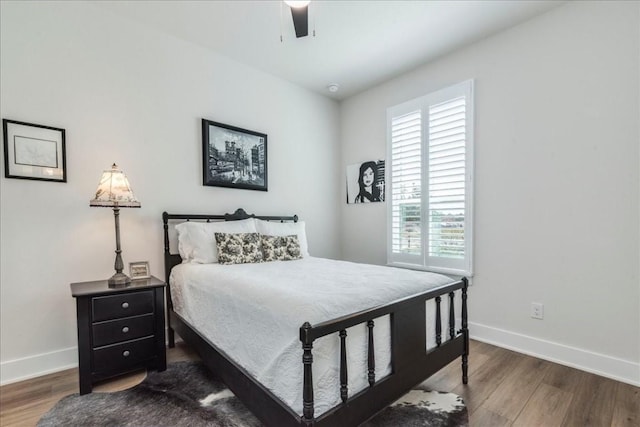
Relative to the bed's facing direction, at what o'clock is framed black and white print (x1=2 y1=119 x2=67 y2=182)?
The framed black and white print is roughly at 5 o'clock from the bed.

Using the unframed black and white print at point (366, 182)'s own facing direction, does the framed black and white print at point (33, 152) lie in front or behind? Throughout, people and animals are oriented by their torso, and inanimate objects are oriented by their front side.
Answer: in front

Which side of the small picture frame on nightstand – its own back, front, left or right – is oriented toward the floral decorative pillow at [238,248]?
left

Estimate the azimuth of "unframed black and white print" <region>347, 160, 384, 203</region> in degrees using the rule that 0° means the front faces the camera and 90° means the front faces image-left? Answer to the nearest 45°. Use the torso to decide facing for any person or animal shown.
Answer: approximately 45°

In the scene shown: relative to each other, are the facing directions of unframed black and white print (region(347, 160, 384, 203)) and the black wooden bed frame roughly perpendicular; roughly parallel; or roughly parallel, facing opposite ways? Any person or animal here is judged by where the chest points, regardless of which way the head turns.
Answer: roughly perpendicular

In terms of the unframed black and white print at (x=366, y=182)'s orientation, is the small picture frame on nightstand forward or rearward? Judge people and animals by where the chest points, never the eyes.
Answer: forward

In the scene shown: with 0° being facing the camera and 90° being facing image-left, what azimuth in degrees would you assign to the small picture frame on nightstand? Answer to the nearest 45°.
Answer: approximately 0°

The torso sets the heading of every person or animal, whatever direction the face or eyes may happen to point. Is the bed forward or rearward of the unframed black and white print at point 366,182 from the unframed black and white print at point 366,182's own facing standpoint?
forward

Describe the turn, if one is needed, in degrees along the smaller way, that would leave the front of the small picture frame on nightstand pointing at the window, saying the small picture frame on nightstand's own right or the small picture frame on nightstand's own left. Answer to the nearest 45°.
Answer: approximately 90° to the small picture frame on nightstand's own left

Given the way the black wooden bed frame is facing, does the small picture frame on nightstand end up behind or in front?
behind

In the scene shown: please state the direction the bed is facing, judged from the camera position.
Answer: facing the viewer and to the right of the viewer
